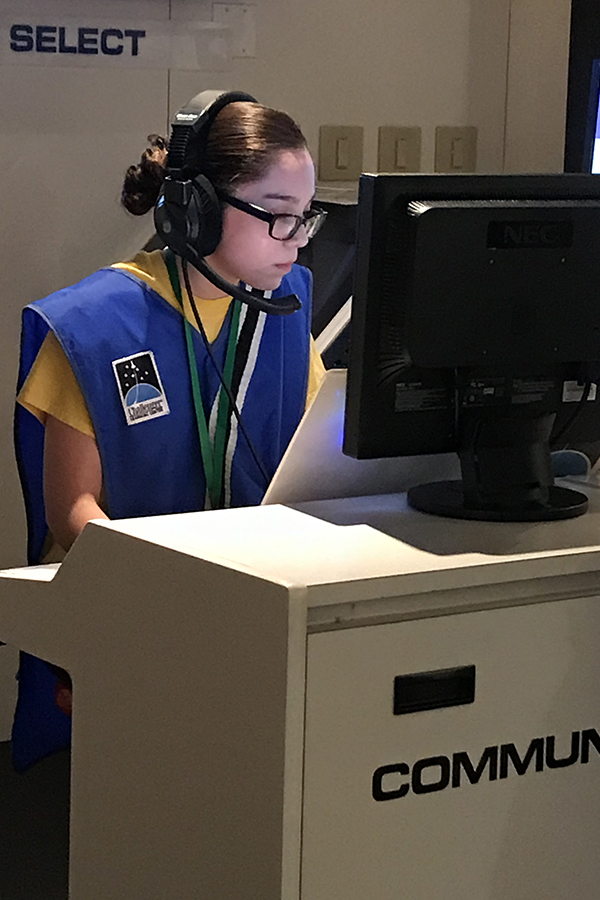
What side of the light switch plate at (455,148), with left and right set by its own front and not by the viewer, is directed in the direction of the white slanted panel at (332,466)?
front

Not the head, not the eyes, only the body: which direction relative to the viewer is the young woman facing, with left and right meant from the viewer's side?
facing the viewer and to the right of the viewer

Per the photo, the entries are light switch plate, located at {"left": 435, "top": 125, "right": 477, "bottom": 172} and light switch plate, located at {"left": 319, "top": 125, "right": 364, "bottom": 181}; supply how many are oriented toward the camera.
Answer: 2

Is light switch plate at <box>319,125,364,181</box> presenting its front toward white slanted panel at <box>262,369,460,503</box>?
yes

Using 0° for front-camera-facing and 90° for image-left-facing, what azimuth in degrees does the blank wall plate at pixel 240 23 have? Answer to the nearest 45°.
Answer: approximately 0°

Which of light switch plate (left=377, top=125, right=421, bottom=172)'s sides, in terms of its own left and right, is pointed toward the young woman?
front

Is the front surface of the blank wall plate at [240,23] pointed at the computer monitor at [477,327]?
yes

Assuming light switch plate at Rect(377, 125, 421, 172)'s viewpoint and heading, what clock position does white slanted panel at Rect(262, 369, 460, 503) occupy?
The white slanted panel is roughly at 12 o'clock from the light switch plate.

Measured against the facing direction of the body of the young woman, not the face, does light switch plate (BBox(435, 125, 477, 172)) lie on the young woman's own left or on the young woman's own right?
on the young woman's own left
